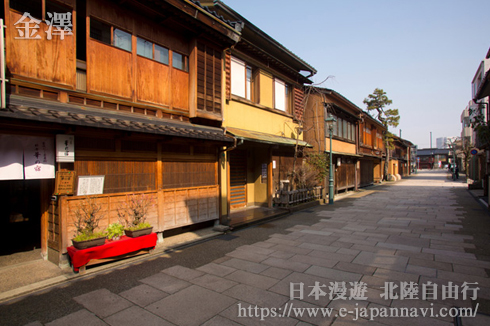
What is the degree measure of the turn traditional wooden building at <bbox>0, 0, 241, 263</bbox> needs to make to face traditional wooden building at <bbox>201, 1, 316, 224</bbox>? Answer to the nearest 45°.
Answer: approximately 90° to its left

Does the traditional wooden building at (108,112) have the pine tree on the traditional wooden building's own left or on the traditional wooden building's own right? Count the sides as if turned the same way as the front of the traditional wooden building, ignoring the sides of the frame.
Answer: on the traditional wooden building's own left

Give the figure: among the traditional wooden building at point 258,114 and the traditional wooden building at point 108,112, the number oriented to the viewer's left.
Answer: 0

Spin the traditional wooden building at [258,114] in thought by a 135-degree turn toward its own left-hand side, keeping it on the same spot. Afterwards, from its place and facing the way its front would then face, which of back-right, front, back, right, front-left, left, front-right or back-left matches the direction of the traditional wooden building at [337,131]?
front-right

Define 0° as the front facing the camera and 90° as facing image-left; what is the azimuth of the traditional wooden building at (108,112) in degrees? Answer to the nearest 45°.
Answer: approximately 315°

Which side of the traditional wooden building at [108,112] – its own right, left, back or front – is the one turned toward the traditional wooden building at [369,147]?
left

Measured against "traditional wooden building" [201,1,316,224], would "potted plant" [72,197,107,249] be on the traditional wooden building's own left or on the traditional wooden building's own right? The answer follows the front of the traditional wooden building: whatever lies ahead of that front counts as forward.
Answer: on the traditional wooden building's own right

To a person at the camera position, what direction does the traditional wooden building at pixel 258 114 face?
facing the viewer and to the right of the viewer

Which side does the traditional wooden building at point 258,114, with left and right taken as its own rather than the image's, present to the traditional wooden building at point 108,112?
right

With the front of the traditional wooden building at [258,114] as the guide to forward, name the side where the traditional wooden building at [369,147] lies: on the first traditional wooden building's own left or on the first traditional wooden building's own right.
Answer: on the first traditional wooden building's own left
